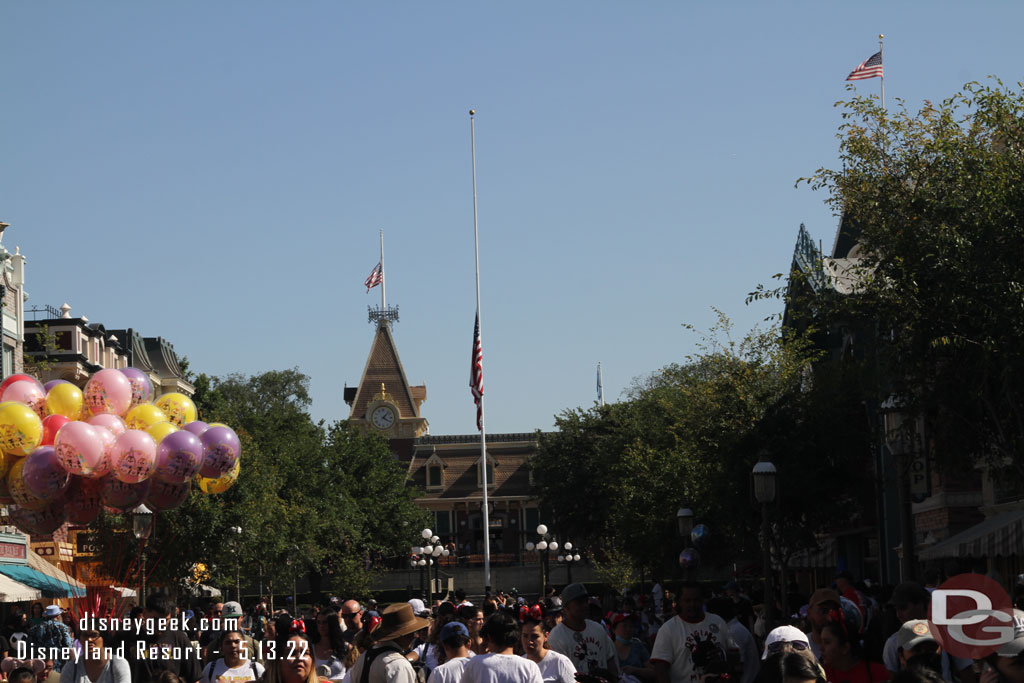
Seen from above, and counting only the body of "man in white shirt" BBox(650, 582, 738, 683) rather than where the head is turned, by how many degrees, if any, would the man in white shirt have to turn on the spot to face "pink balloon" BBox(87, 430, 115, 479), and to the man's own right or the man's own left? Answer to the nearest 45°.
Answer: approximately 135° to the man's own right

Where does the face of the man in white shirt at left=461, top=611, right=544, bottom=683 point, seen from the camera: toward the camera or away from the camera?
away from the camera

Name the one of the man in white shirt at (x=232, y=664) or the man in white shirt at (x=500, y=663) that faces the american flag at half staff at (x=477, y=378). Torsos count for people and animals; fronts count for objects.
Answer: the man in white shirt at (x=500, y=663)

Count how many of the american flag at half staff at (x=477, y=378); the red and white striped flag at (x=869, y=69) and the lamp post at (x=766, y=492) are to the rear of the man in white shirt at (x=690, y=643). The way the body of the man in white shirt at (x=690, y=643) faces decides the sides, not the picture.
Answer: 3

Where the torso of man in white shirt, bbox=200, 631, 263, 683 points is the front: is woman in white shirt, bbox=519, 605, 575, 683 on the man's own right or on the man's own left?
on the man's own left

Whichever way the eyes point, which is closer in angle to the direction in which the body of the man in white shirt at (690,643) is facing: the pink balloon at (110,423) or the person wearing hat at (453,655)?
the person wearing hat

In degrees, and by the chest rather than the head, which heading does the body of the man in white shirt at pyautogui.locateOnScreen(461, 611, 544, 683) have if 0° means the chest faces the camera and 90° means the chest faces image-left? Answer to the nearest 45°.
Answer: approximately 180°
